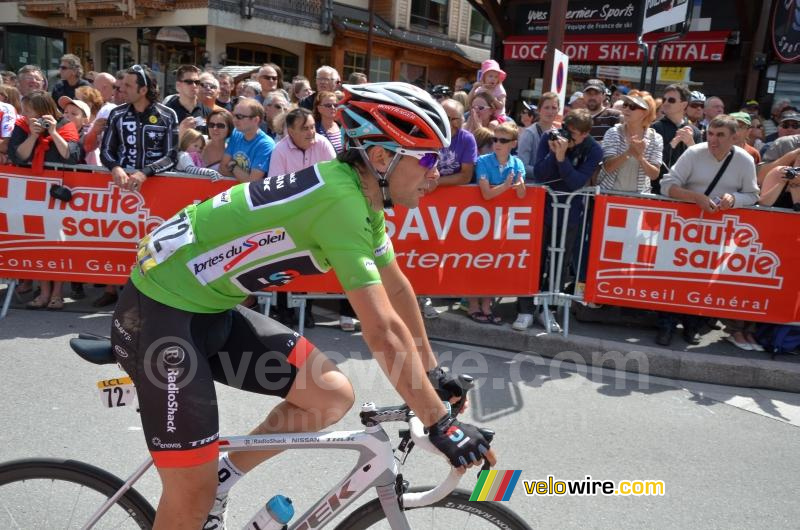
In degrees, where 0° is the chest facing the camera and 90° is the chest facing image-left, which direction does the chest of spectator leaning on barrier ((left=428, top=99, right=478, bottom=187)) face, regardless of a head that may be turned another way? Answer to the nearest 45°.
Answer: approximately 45°

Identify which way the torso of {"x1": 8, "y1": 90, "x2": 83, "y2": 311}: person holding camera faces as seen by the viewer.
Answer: toward the camera

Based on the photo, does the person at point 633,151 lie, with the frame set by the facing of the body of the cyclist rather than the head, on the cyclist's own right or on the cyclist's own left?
on the cyclist's own left

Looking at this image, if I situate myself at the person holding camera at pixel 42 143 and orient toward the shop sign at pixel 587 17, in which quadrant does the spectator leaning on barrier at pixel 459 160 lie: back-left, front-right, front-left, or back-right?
front-right

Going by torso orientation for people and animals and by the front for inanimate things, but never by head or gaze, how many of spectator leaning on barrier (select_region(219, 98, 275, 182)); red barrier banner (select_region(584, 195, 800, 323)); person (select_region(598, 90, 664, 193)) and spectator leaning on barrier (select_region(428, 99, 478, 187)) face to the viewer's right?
0

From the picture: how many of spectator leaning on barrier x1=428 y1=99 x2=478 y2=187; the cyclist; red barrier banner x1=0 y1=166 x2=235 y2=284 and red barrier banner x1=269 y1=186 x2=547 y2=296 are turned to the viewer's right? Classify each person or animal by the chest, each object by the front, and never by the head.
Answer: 1

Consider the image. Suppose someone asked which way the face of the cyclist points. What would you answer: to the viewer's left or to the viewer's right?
to the viewer's right

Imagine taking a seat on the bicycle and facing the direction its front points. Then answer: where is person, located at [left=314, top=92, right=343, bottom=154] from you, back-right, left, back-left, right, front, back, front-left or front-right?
left

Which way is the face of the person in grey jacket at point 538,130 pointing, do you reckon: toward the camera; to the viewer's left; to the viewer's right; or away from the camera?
toward the camera

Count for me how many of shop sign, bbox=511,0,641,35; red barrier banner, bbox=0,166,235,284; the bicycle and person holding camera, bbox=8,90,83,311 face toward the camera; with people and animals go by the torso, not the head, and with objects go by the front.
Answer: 3

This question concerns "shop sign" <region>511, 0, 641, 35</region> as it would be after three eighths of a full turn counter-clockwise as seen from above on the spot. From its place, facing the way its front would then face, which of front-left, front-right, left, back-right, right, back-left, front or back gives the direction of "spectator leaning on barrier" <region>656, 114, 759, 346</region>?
back-right

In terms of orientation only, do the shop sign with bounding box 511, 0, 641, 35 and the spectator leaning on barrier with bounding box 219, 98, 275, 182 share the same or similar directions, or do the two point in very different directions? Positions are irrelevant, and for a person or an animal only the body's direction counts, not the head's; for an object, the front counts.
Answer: same or similar directions

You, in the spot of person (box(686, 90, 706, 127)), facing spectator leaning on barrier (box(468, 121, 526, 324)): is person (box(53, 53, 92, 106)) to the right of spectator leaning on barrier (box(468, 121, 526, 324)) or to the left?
right

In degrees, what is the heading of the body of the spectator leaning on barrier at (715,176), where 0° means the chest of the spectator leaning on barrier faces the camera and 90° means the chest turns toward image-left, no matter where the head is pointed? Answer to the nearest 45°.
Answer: approximately 0°

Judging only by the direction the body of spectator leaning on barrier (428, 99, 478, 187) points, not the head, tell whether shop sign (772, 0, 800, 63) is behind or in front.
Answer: behind

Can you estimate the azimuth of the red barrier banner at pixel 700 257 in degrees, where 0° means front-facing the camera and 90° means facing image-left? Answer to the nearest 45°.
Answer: approximately 0°

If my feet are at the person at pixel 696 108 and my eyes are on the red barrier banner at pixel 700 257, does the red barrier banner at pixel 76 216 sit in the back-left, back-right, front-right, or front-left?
front-right

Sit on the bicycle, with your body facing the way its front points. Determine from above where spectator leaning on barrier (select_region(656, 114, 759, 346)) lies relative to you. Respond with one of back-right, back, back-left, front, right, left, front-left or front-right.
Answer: front-left

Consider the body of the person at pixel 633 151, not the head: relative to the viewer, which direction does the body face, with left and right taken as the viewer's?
facing the viewer and to the left of the viewer

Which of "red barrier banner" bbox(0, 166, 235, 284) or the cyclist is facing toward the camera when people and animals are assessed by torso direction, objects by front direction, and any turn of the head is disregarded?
the red barrier banner

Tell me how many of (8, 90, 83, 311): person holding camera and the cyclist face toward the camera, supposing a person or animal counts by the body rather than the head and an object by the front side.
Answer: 1

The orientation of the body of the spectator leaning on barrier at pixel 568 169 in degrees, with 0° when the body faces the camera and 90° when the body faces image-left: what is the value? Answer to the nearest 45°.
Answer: approximately 45°

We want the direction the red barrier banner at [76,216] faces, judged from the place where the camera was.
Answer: facing the viewer
